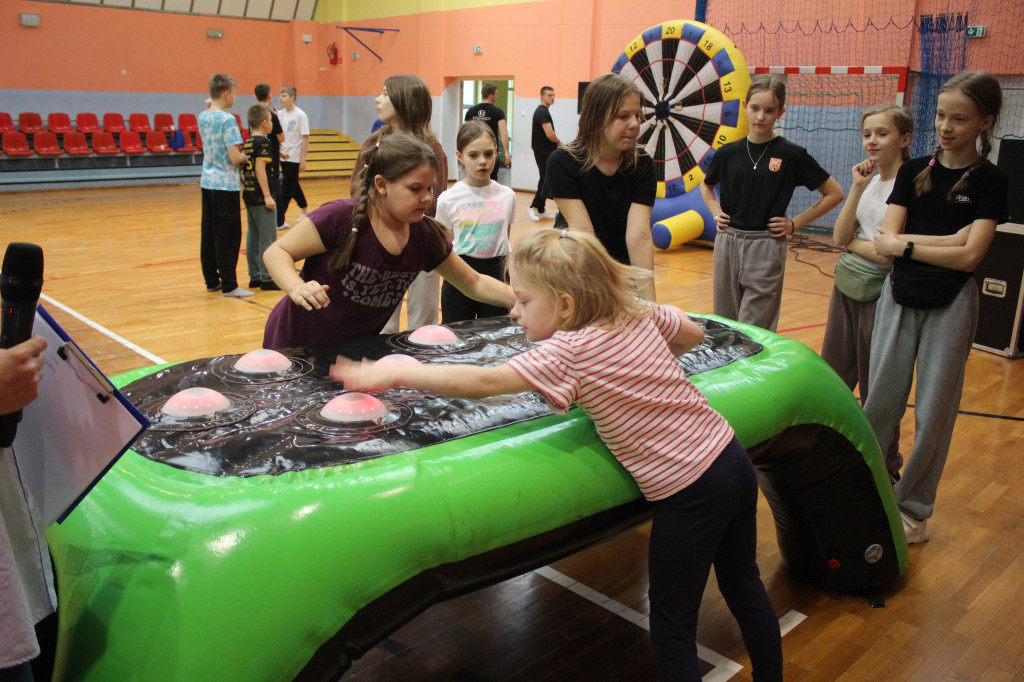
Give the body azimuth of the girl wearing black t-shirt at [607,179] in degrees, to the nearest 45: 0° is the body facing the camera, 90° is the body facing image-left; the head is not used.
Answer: approximately 315°

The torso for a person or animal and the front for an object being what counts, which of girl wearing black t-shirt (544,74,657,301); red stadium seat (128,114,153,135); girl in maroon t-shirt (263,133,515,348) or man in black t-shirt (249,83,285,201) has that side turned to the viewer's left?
the man in black t-shirt

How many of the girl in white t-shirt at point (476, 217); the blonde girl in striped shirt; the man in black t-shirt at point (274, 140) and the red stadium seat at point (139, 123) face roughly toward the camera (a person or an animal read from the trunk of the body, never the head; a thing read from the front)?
2

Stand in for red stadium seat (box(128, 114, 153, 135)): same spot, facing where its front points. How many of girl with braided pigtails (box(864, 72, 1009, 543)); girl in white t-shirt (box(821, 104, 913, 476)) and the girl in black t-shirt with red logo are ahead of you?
3

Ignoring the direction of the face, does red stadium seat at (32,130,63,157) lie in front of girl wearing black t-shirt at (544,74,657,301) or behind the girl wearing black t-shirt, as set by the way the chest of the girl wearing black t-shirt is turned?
behind

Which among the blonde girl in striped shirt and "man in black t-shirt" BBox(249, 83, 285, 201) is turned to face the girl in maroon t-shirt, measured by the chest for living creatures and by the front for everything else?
the blonde girl in striped shirt

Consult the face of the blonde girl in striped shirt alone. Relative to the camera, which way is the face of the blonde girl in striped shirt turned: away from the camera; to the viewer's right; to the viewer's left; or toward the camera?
to the viewer's left

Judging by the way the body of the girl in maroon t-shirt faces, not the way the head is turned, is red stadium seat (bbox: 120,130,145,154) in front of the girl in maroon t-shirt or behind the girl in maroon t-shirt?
behind

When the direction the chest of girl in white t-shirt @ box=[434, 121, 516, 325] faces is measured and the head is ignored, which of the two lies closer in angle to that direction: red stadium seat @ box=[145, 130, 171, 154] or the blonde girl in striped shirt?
the blonde girl in striped shirt
